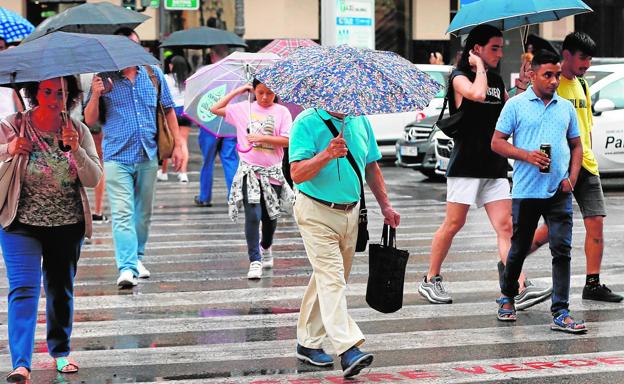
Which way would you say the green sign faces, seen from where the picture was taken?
facing the viewer

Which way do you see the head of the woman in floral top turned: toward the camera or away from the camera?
toward the camera

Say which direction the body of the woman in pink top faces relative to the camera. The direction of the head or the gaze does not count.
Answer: toward the camera

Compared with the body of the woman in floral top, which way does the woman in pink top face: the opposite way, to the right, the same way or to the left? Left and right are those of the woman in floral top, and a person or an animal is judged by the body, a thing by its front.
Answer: the same way

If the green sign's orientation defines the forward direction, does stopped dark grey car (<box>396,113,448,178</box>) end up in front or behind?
in front

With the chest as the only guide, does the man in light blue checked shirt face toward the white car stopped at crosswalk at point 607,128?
no

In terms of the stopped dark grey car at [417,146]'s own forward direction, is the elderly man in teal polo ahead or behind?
ahead

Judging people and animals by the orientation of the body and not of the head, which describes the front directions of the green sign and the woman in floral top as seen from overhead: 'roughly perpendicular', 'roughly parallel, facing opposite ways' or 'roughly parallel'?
roughly parallel

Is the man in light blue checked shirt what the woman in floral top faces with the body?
no

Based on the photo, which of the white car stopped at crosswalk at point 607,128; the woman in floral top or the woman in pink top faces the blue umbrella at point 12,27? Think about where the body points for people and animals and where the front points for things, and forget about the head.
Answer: the white car stopped at crosswalk

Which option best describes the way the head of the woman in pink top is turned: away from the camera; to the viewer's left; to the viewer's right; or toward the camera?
toward the camera

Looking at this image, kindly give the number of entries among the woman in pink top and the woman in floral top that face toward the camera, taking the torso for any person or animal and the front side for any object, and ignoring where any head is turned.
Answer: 2

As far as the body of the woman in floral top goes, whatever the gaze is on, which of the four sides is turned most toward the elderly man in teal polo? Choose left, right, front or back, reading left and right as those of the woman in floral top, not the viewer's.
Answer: left

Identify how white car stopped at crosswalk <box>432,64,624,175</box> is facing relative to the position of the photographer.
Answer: facing the viewer and to the left of the viewer

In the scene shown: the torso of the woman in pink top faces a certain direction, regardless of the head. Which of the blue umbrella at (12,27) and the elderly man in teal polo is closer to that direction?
the elderly man in teal polo

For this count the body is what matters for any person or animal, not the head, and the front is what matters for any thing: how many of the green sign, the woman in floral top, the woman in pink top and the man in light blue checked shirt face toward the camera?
4

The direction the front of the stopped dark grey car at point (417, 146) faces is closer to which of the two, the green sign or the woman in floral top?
the woman in floral top

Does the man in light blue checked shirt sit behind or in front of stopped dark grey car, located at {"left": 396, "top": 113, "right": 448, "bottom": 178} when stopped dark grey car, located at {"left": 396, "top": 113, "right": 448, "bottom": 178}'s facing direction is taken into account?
in front
